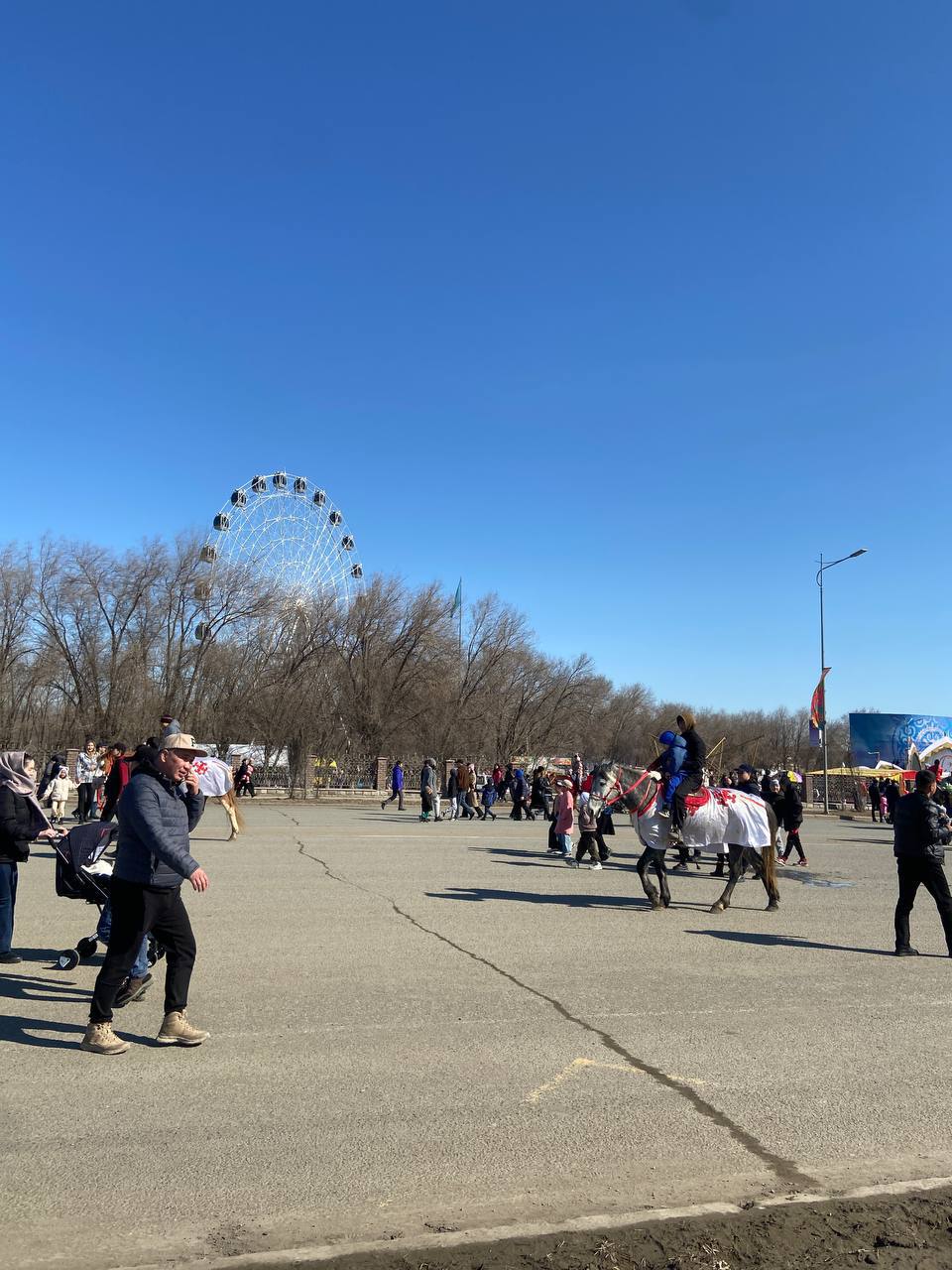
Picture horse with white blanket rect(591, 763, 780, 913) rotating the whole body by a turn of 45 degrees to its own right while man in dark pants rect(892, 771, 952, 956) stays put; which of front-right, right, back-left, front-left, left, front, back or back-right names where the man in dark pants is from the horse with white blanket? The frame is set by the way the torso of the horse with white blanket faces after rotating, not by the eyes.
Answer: back

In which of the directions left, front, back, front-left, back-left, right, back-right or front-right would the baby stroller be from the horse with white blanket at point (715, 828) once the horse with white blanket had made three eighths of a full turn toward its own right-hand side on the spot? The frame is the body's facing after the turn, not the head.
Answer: back

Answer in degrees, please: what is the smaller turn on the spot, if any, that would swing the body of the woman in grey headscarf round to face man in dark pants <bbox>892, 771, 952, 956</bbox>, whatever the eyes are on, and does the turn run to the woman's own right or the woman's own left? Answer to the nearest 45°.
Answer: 0° — they already face them

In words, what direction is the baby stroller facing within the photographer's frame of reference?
facing to the right of the viewer

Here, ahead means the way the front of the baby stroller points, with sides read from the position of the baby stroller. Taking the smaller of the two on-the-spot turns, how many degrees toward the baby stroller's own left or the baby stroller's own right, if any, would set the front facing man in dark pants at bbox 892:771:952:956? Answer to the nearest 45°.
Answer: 0° — it already faces them

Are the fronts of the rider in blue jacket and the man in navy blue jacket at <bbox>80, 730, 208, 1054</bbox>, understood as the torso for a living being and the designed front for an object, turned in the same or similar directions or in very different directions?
very different directions

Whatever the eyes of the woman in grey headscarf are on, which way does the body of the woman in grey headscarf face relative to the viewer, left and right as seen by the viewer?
facing to the right of the viewer

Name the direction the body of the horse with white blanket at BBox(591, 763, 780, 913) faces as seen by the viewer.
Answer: to the viewer's left

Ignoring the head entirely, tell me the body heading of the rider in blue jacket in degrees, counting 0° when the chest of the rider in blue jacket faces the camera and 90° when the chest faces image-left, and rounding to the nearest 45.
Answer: approximately 90°
